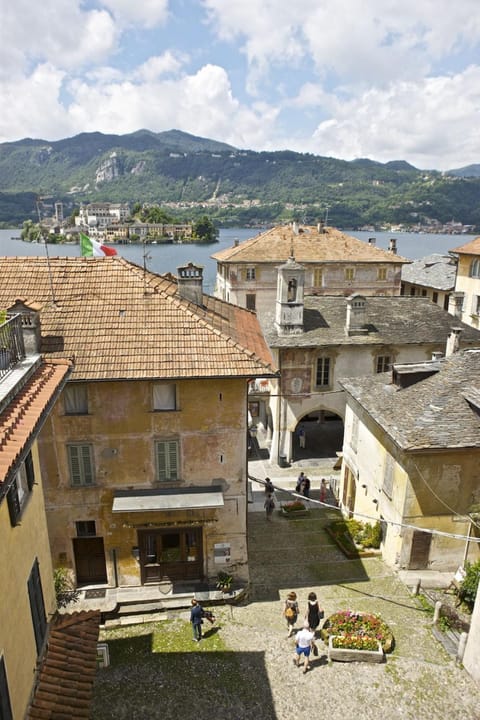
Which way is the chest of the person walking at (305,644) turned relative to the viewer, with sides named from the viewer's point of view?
facing away from the viewer

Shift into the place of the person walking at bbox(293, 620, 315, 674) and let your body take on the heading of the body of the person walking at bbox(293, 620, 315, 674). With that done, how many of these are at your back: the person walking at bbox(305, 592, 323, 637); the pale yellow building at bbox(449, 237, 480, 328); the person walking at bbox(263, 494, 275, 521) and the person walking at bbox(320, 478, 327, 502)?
0

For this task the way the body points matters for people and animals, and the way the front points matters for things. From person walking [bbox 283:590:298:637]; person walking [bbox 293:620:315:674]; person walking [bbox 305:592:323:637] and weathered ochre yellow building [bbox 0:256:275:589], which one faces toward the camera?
the weathered ochre yellow building

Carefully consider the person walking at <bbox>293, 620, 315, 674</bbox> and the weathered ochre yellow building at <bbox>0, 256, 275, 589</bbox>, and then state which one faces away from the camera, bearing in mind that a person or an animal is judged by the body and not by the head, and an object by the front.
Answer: the person walking

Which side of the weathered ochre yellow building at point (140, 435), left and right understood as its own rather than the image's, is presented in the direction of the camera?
front

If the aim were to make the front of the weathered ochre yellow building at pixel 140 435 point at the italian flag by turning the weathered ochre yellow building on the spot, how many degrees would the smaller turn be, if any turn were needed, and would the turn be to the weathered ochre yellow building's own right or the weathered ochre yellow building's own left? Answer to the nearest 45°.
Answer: approximately 180°

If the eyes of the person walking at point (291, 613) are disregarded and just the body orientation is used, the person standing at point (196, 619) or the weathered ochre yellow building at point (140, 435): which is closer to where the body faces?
the weathered ochre yellow building

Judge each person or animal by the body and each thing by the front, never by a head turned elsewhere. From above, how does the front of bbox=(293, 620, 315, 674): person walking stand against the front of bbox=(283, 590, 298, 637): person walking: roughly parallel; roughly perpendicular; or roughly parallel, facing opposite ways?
roughly parallel

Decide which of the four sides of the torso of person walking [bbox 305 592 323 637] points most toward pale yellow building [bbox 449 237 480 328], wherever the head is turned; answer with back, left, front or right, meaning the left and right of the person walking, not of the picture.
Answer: front

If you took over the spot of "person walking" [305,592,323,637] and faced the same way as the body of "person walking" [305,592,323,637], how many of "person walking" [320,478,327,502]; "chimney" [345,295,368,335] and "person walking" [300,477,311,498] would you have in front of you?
3

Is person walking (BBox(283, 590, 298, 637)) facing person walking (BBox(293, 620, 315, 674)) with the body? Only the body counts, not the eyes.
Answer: no

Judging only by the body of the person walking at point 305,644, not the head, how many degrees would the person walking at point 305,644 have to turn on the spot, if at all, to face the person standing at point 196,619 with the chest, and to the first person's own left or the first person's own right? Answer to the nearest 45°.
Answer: approximately 90° to the first person's own left

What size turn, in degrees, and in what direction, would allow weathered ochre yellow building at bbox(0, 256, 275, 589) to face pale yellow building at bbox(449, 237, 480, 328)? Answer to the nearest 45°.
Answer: approximately 135° to its left

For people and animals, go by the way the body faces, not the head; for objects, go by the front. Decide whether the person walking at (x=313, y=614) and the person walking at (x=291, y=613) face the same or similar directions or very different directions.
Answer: same or similar directions

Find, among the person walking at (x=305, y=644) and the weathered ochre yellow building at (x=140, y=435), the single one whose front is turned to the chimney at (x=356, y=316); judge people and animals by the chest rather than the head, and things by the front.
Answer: the person walking

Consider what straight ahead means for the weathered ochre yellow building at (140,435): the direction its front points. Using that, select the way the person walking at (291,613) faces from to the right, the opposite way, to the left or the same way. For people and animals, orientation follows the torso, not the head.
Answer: the opposite way

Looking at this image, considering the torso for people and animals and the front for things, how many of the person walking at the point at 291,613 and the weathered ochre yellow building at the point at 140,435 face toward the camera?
1

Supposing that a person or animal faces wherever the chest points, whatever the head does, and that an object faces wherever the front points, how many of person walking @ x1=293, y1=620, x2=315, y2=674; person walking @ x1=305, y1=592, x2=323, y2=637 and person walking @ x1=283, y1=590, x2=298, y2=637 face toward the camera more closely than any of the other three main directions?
0
